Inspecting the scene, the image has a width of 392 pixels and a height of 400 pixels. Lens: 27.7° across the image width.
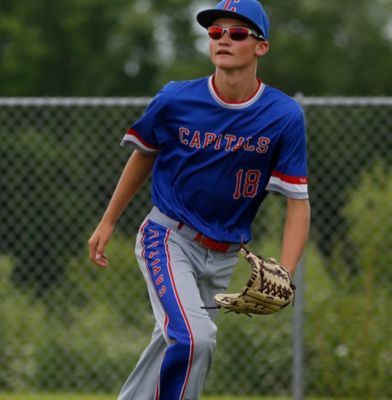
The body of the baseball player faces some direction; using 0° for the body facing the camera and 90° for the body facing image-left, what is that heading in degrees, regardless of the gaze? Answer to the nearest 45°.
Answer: approximately 0°

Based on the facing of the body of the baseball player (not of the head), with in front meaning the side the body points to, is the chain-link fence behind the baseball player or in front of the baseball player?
behind
